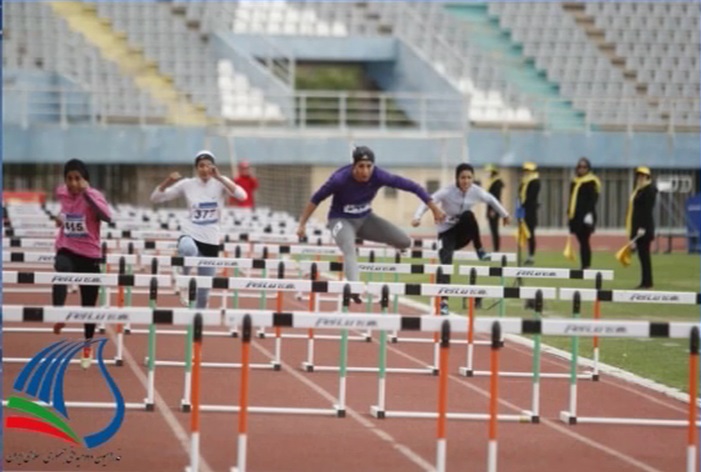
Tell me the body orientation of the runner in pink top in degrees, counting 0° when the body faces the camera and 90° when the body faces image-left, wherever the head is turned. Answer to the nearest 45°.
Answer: approximately 0°

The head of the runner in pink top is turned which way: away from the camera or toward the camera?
toward the camera

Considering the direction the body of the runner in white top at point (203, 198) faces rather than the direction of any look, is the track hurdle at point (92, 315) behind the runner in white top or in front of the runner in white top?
in front

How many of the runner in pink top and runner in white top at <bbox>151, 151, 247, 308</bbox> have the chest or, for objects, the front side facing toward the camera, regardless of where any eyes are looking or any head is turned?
2

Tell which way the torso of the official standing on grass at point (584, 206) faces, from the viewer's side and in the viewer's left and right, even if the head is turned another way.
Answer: facing the viewer and to the left of the viewer

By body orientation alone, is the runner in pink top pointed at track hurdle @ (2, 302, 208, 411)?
yes

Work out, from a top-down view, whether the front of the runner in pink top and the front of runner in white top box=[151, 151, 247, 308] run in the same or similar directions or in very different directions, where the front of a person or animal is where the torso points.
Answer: same or similar directions

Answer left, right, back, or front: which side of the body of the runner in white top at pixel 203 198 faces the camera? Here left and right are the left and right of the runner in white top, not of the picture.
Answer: front
